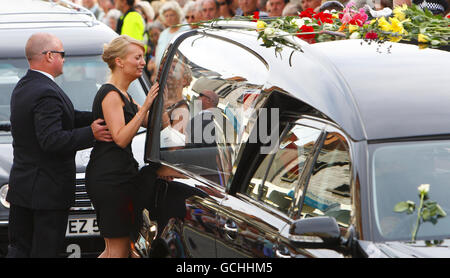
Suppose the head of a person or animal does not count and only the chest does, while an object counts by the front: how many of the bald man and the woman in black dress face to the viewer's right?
2

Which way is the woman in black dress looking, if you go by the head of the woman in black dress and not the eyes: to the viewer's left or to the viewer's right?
to the viewer's right

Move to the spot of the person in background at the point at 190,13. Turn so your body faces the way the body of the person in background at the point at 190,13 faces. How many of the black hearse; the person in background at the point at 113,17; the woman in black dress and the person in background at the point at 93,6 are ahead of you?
2

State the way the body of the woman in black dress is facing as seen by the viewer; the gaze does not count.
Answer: to the viewer's right

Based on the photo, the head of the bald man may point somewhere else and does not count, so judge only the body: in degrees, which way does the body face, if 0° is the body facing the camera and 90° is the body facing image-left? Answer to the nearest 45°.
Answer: approximately 270°

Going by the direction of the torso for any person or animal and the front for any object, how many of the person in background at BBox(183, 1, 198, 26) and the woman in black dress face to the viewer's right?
1

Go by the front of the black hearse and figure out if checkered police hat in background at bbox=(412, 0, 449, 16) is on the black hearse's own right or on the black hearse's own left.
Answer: on the black hearse's own left

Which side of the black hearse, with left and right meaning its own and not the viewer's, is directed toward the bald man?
back
